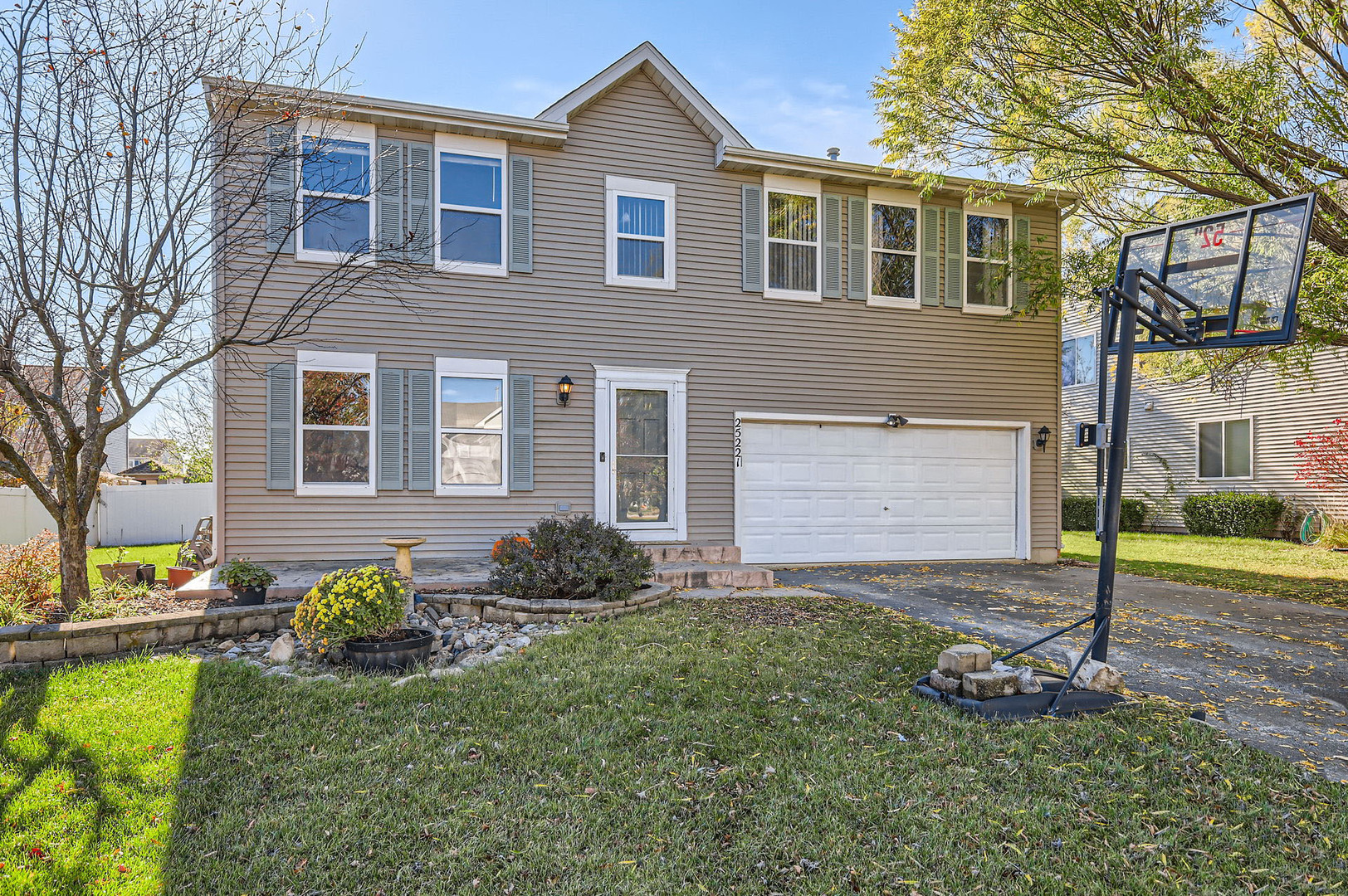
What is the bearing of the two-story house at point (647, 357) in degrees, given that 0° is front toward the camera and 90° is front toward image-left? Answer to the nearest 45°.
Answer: approximately 0°

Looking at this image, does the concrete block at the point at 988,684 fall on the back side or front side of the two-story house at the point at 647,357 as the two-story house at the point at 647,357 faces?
on the front side

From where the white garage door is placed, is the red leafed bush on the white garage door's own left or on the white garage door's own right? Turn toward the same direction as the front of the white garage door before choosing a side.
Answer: on the white garage door's own left

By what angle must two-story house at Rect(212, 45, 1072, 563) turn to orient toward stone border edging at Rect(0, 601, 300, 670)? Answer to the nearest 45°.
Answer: approximately 45° to its right

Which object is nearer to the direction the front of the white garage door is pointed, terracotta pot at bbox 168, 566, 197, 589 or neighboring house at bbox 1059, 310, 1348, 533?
the terracotta pot

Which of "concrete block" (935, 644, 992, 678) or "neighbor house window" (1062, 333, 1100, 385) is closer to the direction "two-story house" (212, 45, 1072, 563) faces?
the concrete block

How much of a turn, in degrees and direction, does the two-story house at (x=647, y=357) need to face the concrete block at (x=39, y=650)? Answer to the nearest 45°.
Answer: approximately 45° to its right

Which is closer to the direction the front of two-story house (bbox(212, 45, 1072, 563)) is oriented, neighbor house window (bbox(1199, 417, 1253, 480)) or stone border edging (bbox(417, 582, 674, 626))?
the stone border edging
